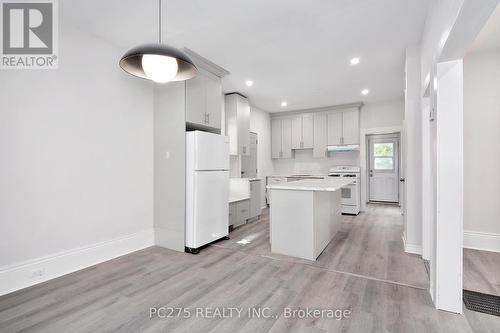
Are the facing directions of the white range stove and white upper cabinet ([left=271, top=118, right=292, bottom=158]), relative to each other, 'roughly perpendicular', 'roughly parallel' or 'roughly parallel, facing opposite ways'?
roughly parallel

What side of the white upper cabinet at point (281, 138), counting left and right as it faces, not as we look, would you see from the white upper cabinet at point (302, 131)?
left

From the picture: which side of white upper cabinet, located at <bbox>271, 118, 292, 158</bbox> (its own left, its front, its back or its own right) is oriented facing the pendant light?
front

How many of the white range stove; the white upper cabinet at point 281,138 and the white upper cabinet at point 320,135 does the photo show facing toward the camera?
3

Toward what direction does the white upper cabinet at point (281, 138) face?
toward the camera

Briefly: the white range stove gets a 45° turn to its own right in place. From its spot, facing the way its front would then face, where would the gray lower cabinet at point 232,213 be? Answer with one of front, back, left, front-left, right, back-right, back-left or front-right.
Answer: front

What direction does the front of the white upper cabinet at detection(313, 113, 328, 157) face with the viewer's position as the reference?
facing the viewer

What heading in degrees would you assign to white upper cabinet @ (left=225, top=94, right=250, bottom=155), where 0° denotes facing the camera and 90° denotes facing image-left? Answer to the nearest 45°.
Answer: approximately 315°

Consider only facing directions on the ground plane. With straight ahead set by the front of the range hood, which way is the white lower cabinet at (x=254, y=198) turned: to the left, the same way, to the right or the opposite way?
to the left

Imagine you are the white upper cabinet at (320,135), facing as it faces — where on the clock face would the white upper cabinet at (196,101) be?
the white upper cabinet at (196,101) is roughly at 1 o'clock from the white upper cabinet at (320,135).

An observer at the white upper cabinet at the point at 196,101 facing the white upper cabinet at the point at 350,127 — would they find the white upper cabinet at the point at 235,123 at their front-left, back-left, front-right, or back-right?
front-left

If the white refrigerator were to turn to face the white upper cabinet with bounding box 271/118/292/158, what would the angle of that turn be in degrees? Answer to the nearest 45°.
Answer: approximately 90° to its left

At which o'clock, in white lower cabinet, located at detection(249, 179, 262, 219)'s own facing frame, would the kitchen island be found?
The kitchen island is roughly at 1 o'clock from the white lower cabinet.

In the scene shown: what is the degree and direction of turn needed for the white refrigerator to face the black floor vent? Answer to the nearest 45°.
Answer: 0° — it already faces it

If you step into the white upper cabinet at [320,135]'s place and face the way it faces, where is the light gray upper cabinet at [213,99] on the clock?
the light gray upper cabinet at [213,99] is roughly at 1 o'clock from the white upper cabinet at [320,135].

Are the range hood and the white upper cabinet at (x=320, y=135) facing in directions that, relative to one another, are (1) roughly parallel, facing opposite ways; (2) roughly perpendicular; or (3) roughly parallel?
roughly parallel

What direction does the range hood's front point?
toward the camera

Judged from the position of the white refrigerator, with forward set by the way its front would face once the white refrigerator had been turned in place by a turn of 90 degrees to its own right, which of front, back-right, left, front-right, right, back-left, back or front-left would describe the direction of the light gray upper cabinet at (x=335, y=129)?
back
